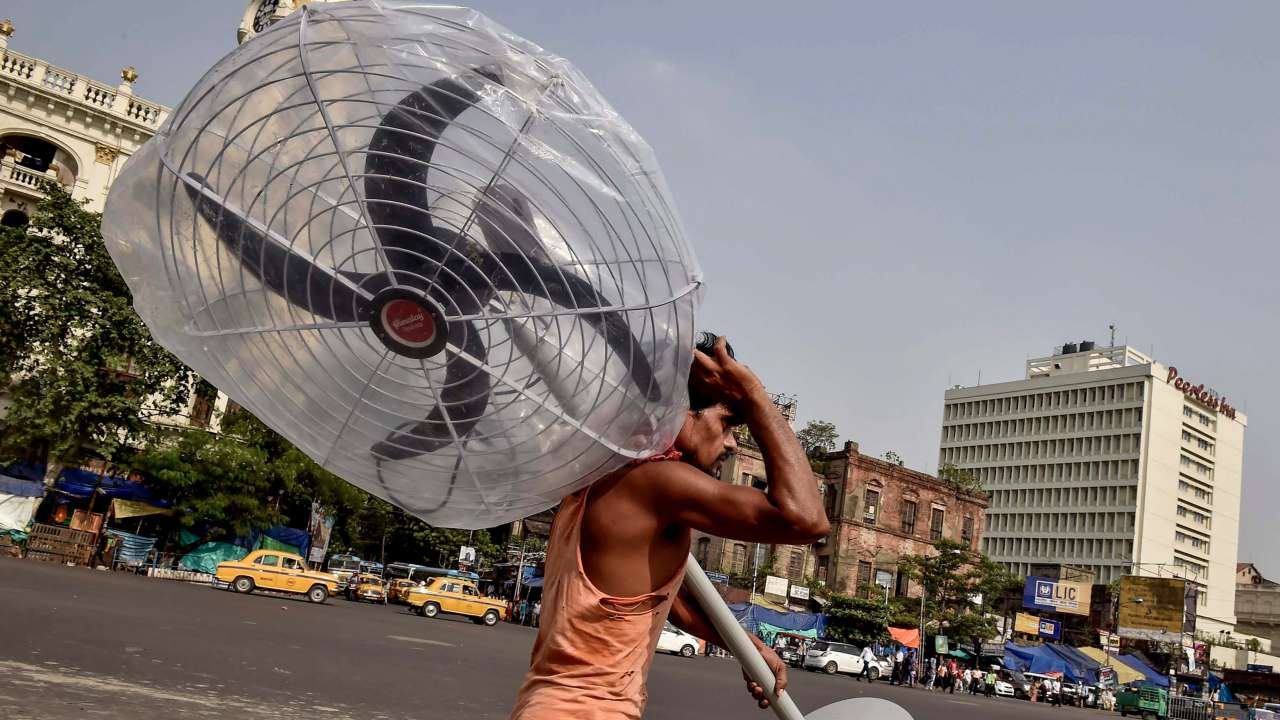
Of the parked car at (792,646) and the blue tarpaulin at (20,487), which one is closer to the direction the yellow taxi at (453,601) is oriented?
the parked car

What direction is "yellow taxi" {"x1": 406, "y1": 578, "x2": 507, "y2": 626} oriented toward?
to the viewer's right

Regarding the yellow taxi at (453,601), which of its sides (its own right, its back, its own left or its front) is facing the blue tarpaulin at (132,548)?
back
